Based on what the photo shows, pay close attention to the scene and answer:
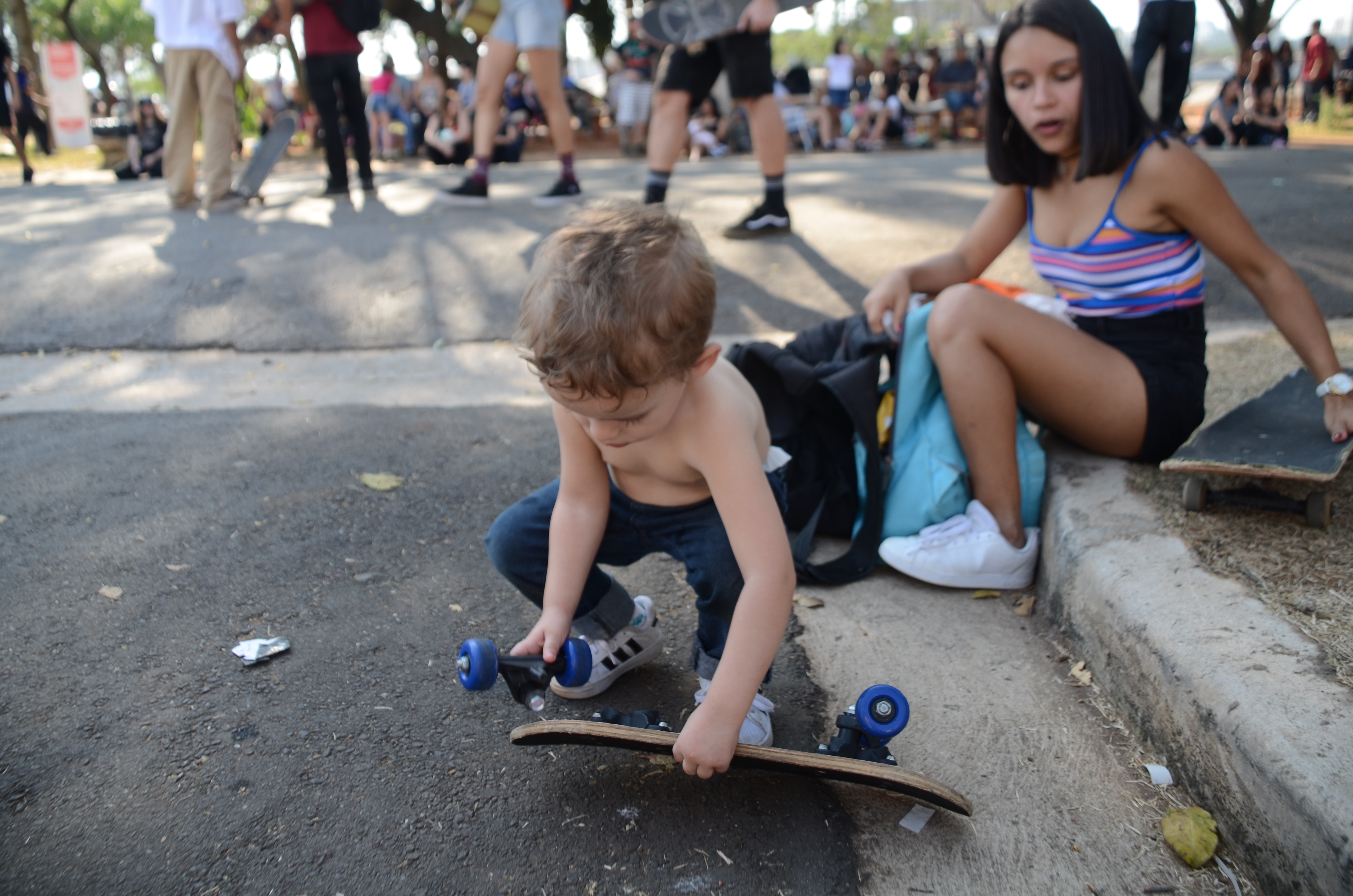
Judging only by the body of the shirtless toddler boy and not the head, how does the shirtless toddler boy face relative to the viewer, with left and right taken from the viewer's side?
facing the viewer and to the left of the viewer

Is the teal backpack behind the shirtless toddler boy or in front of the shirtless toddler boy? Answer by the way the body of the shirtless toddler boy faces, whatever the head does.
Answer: behind

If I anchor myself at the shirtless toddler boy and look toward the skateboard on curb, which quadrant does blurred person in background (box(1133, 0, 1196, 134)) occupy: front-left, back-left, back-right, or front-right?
front-left

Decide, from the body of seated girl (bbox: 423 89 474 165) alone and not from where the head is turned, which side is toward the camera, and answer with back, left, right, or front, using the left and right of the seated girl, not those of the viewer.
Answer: front

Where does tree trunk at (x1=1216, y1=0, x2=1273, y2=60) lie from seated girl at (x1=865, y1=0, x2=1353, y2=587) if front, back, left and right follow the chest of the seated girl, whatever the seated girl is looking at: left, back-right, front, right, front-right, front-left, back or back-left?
back-right

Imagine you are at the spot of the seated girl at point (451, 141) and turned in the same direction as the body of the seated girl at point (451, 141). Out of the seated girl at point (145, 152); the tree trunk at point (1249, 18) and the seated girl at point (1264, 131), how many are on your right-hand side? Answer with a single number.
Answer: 1

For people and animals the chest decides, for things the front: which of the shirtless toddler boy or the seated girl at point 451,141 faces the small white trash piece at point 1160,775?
the seated girl

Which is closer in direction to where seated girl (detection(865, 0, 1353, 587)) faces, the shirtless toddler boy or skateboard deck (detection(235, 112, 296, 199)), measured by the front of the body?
the shirtless toddler boy

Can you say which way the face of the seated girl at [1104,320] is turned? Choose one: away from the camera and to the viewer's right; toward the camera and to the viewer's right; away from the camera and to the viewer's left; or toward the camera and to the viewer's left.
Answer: toward the camera and to the viewer's left

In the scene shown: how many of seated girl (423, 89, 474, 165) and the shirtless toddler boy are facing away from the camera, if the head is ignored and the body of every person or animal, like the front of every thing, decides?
0
